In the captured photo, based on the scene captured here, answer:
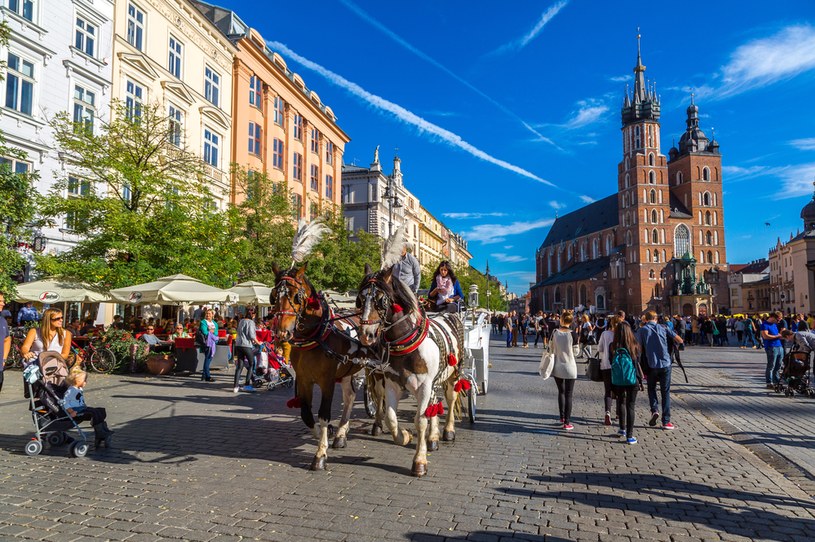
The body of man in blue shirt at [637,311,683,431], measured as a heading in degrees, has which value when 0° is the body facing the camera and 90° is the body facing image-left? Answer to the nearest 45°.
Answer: approximately 180°

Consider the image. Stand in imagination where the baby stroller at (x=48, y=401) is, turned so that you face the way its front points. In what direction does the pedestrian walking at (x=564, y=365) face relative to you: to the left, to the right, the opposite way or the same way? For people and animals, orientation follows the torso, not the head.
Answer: to the left

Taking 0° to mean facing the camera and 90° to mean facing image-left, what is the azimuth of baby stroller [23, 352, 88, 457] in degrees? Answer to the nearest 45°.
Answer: approximately 315°

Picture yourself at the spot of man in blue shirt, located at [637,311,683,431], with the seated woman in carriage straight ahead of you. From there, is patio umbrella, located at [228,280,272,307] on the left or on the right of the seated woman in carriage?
right

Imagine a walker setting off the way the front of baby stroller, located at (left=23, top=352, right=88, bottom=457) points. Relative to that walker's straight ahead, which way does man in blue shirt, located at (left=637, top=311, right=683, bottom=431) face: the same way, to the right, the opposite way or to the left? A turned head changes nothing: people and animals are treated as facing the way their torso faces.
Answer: to the left

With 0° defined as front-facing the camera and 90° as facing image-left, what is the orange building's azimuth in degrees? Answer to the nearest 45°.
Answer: approximately 315°

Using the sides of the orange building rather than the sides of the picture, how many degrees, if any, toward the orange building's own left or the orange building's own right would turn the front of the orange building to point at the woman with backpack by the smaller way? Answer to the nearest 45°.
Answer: approximately 45° to the orange building's own right

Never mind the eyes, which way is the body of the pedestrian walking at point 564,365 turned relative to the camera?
away from the camera

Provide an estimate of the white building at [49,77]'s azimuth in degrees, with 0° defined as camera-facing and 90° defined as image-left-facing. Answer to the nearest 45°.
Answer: approximately 315°

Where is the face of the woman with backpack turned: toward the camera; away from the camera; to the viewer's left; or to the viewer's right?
away from the camera

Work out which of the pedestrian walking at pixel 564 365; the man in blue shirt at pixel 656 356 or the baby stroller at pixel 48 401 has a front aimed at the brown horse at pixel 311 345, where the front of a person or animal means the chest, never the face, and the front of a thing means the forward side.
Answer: the baby stroller

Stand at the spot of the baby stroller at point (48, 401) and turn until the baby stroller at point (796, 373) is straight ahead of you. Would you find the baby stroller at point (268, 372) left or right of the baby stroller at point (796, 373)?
left

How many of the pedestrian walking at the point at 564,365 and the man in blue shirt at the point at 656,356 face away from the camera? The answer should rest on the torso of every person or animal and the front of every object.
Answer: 2
